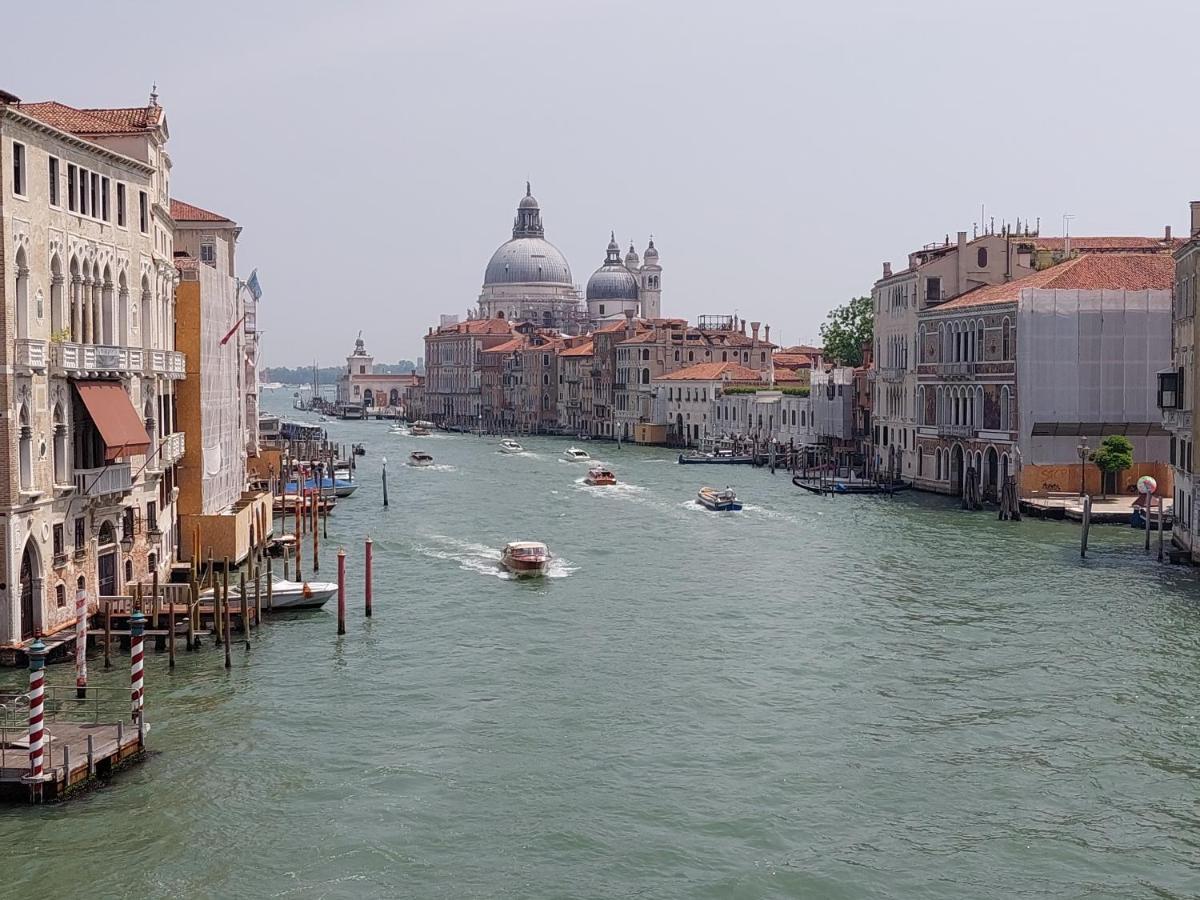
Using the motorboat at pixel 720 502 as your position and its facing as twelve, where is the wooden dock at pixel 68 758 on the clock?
The wooden dock is roughly at 8 o'clock from the motorboat.

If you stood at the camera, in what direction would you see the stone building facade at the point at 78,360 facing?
facing the viewer and to the right of the viewer

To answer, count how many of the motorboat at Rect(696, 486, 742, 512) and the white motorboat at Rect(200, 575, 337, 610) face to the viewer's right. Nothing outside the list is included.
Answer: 1

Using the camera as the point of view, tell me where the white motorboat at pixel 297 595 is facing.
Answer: facing to the right of the viewer

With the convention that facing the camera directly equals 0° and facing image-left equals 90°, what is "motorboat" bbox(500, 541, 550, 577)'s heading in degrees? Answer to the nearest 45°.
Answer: approximately 315°

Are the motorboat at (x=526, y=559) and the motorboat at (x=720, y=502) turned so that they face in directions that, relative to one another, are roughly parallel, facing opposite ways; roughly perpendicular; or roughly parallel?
roughly parallel, facing opposite ways

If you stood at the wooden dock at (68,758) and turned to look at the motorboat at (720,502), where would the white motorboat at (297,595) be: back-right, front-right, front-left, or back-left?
front-left

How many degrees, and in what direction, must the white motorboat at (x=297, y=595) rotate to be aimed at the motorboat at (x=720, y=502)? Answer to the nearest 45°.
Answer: approximately 45° to its left

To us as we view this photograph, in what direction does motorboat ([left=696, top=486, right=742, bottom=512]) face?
facing away from the viewer and to the left of the viewer

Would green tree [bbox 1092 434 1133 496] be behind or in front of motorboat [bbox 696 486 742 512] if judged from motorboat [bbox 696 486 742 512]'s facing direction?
behind

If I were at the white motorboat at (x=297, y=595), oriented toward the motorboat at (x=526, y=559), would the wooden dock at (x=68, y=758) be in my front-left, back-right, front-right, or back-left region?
back-right

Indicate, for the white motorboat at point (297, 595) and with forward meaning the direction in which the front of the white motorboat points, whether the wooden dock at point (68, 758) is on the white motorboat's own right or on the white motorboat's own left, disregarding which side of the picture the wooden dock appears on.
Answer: on the white motorboat's own right

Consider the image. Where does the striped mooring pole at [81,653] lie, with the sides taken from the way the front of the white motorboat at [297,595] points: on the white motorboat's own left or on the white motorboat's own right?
on the white motorboat's own right

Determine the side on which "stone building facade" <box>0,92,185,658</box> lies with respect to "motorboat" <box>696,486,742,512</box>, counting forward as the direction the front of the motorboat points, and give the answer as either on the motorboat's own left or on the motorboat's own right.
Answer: on the motorboat's own left
